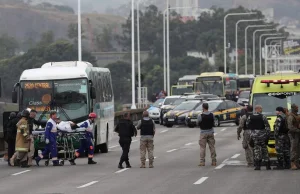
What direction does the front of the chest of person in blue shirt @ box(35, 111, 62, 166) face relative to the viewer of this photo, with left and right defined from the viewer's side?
facing to the right of the viewer

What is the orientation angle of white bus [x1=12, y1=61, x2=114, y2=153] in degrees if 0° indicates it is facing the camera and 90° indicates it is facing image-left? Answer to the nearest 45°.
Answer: approximately 0°

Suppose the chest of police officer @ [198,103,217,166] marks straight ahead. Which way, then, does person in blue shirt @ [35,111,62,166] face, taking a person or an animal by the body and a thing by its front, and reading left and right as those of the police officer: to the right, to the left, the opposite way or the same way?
to the right

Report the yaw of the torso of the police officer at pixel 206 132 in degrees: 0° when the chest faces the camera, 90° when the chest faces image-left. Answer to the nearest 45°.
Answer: approximately 180°

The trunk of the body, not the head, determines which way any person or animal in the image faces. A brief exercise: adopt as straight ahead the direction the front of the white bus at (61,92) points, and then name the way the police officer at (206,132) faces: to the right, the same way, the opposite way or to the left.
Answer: the opposite way
